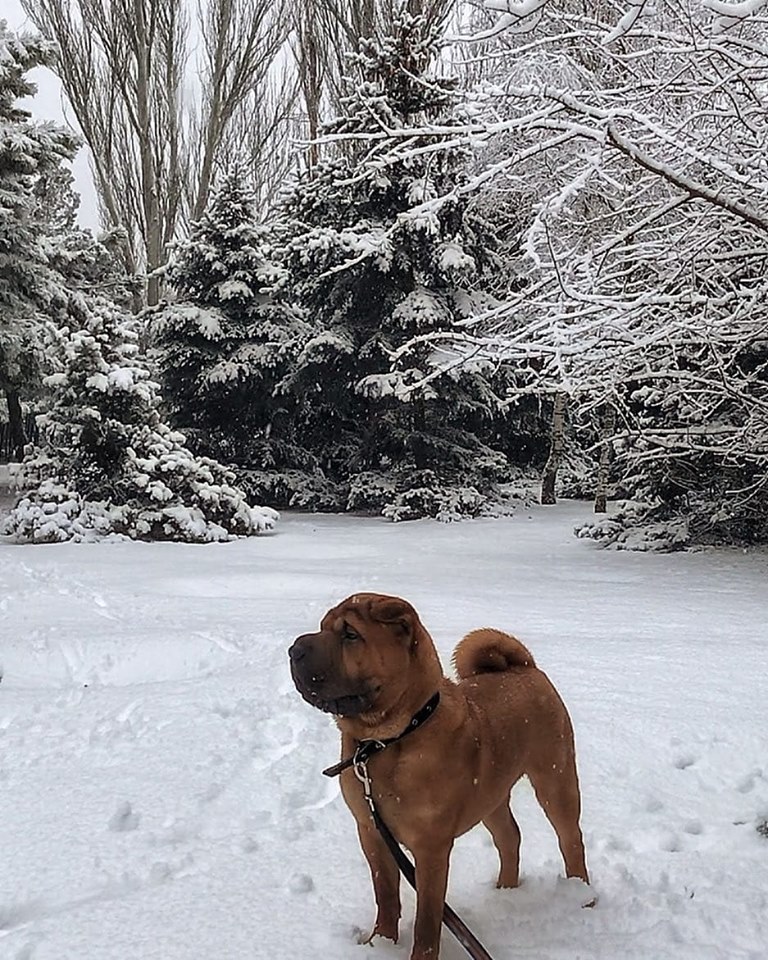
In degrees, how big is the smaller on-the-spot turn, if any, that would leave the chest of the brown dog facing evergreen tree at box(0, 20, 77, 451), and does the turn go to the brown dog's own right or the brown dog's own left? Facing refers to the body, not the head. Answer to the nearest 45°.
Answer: approximately 90° to the brown dog's own right

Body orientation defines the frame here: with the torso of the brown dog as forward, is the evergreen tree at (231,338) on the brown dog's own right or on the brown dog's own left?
on the brown dog's own right

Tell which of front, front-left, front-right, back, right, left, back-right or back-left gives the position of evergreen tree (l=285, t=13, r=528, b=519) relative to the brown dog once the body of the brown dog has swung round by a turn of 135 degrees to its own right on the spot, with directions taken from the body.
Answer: front

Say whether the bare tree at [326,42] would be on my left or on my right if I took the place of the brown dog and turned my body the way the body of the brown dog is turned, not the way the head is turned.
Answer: on my right

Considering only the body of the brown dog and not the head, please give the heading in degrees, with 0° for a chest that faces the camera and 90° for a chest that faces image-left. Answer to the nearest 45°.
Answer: approximately 45°
